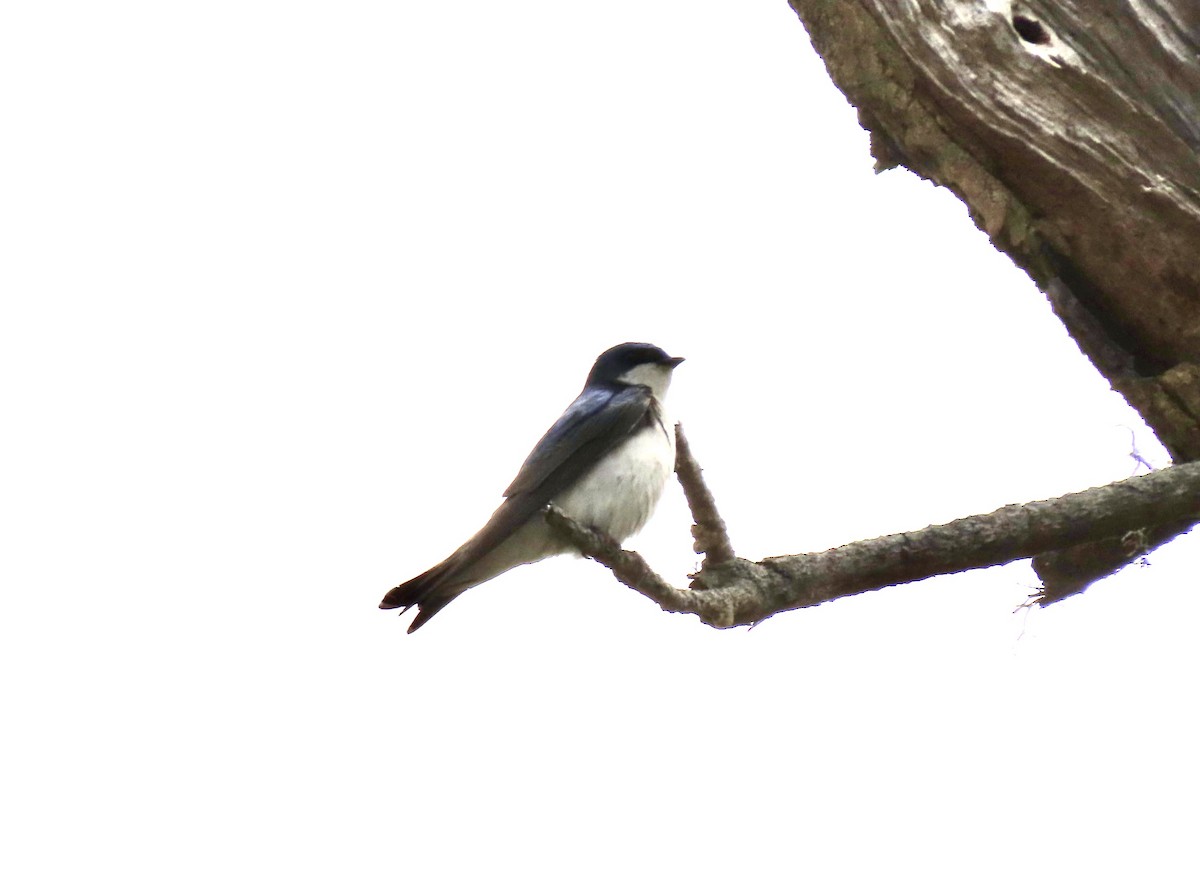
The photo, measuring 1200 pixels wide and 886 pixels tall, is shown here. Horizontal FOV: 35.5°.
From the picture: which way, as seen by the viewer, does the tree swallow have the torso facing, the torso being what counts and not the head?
to the viewer's right

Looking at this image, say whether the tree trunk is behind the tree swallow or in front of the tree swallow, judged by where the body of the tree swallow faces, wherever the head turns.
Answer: in front
